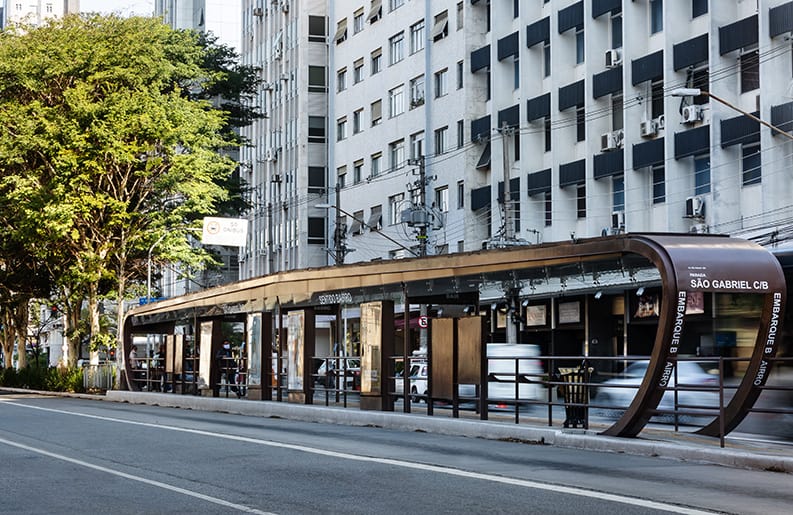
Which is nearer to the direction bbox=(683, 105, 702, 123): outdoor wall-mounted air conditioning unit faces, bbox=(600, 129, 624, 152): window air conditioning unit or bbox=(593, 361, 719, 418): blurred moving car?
the blurred moving car

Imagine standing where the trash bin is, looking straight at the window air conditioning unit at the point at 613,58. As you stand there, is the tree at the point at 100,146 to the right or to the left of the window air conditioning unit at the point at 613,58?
left

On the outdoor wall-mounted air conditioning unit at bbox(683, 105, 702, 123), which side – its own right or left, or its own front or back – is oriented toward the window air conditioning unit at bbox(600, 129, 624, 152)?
right

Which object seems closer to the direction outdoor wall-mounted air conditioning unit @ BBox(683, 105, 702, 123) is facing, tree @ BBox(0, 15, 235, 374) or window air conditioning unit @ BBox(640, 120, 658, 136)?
the tree

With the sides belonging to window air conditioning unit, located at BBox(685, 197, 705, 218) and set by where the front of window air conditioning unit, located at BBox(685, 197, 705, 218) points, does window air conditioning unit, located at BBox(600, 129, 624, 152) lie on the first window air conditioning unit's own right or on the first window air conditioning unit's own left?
on the first window air conditioning unit's own right

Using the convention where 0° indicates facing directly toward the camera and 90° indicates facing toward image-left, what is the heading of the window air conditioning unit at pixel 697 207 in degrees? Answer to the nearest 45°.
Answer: approximately 45°

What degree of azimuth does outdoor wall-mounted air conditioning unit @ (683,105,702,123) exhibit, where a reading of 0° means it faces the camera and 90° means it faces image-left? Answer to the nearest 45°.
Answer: approximately 45°

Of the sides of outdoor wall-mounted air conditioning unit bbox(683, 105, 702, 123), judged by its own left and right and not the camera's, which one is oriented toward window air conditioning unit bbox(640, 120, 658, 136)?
right
